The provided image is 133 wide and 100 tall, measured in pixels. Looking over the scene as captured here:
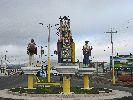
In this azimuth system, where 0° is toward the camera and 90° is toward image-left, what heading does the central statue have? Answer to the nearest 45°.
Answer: approximately 0°
